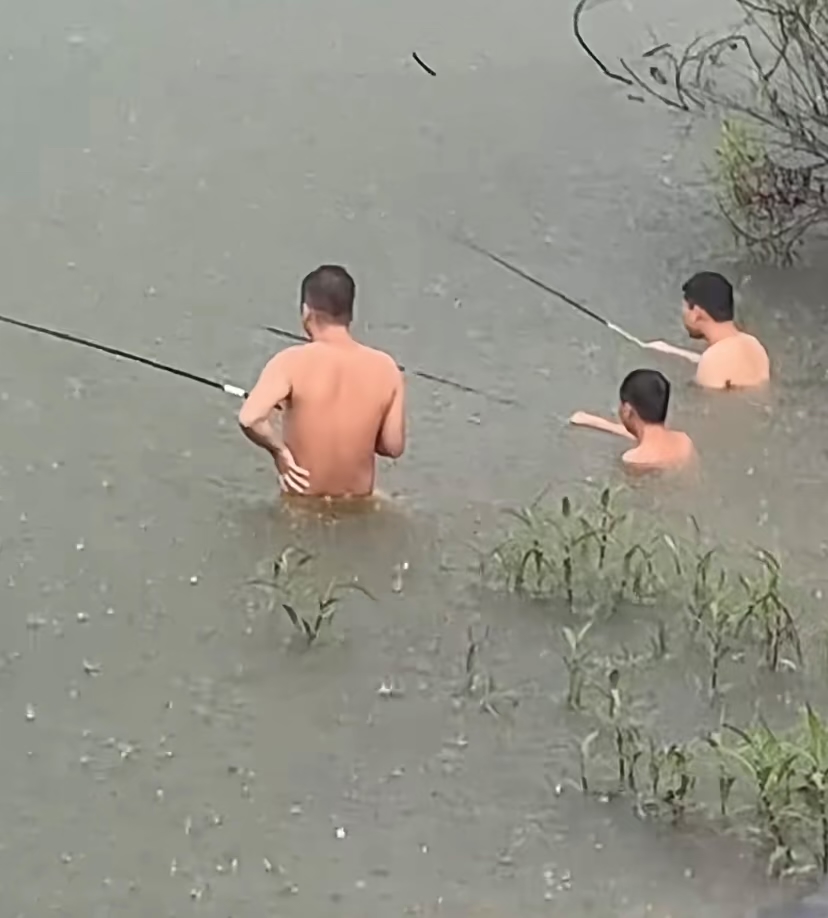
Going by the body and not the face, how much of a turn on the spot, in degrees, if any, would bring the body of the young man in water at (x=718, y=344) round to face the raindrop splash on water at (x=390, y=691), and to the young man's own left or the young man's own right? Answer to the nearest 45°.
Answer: approximately 135° to the young man's own left

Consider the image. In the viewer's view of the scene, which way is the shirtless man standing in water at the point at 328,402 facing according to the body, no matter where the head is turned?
away from the camera

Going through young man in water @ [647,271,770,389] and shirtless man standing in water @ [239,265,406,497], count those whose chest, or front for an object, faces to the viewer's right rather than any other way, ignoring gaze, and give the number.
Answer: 0

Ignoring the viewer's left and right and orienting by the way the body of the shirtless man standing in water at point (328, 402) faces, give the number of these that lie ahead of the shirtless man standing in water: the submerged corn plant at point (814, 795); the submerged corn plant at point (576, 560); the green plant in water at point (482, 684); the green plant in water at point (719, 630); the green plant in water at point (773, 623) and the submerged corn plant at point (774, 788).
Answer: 0

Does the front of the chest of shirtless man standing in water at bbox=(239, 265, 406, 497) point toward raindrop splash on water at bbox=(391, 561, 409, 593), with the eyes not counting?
no

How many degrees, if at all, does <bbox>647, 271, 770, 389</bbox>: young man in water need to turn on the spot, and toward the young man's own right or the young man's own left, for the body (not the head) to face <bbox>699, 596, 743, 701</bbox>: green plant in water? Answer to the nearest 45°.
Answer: approximately 135° to the young man's own left

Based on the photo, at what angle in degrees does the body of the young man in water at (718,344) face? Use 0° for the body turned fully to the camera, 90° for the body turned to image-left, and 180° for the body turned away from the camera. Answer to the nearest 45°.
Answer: approximately 135°

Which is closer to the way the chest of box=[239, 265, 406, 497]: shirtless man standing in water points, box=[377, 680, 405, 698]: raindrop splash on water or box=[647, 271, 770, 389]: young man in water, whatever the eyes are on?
the young man in water

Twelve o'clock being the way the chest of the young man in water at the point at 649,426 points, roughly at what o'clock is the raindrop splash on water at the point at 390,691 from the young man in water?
The raindrop splash on water is roughly at 8 o'clock from the young man in water.

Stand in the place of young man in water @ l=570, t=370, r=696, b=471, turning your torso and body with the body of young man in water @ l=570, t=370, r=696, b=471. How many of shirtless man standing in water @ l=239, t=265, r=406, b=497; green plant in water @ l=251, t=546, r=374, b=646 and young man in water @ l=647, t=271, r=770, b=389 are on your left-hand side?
2

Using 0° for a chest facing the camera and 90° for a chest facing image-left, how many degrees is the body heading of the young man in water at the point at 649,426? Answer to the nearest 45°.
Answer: approximately 135°

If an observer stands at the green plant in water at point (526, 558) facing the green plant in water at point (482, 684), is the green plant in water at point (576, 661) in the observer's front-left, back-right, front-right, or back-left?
front-left

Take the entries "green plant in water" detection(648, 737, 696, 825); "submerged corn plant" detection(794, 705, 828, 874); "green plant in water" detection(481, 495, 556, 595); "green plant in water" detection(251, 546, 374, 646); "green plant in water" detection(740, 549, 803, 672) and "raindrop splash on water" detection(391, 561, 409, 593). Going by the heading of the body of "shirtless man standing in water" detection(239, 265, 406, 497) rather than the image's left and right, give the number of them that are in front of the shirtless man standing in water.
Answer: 0

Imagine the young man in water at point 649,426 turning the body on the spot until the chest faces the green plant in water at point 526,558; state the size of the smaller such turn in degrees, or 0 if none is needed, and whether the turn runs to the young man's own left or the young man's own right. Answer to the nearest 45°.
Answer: approximately 135° to the young man's own left

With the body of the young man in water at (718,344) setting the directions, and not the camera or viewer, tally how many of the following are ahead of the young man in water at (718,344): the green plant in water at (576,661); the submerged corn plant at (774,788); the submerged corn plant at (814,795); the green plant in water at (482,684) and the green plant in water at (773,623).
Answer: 0

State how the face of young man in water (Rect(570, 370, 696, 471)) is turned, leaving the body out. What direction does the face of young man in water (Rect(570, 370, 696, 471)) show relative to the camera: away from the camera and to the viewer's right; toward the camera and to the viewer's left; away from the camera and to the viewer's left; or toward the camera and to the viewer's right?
away from the camera and to the viewer's left

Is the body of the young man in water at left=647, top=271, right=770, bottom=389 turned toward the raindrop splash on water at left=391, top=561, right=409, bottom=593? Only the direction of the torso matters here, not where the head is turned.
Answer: no

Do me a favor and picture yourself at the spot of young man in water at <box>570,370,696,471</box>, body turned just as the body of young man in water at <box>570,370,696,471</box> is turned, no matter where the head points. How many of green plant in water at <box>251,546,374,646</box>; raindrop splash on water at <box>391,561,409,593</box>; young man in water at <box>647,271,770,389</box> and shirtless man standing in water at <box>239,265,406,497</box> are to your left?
3

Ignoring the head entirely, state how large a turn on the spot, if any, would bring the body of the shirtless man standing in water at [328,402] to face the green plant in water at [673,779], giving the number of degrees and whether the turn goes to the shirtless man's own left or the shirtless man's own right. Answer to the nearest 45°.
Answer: approximately 135° to the shirtless man's own right

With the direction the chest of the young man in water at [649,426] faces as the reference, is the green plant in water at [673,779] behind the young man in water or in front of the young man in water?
behind
